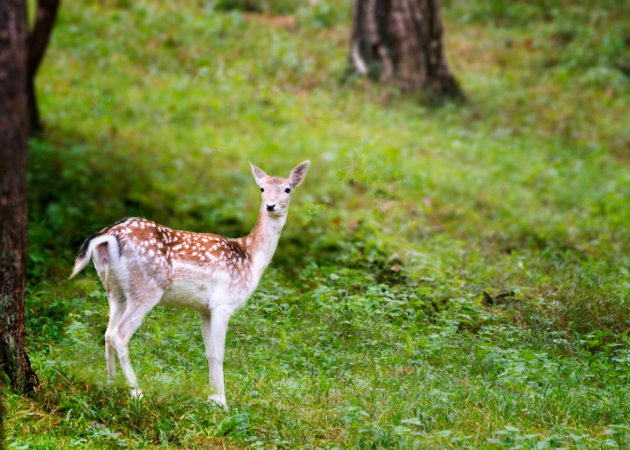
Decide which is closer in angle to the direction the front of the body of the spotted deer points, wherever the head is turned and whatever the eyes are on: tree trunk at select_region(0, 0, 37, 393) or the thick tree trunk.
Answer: the thick tree trunk

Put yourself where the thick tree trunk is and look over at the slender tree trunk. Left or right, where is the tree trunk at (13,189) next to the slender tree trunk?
left

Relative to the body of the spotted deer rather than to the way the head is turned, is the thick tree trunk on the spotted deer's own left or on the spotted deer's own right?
on the spotted deer's own left

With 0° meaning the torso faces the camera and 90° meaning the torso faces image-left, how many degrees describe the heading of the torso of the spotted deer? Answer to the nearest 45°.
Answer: approximately 270°

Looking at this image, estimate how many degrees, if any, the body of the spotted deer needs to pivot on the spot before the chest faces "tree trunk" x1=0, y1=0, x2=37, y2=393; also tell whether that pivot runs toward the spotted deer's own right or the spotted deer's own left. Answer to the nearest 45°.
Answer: approximately 135° to the spotted deer's own right

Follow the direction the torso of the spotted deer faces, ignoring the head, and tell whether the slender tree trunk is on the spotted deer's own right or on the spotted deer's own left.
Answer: on the spotted deer's own left

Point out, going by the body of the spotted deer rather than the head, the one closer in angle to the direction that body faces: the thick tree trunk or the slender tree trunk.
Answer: the thick tree trunk
